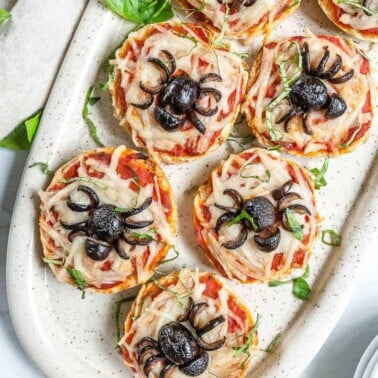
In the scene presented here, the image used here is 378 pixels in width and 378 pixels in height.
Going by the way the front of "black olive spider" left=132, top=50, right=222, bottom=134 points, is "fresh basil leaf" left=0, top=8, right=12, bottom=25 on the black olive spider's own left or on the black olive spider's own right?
on the black olive spider's own right

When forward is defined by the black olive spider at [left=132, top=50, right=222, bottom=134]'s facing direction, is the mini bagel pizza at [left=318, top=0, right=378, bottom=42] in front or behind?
behind

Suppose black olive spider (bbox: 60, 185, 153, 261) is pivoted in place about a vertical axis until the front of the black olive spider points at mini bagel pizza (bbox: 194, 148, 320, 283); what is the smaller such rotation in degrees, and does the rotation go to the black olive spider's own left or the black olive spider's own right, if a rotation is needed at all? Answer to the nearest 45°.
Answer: approximately 90° to the black olive spider's own left

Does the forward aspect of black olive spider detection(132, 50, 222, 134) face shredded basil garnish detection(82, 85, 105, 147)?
no

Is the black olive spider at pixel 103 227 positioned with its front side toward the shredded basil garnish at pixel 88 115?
no

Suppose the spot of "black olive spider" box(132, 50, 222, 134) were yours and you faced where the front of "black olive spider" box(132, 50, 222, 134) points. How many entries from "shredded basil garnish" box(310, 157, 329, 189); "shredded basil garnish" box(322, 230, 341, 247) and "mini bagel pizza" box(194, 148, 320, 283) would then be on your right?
0

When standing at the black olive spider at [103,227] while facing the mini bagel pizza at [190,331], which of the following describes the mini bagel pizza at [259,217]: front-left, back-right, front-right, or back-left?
front-left

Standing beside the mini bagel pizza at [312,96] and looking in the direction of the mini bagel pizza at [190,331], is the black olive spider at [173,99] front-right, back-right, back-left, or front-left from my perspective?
front-right

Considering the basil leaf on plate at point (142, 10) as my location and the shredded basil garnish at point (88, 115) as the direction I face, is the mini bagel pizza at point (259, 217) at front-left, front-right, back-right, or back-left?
front-left

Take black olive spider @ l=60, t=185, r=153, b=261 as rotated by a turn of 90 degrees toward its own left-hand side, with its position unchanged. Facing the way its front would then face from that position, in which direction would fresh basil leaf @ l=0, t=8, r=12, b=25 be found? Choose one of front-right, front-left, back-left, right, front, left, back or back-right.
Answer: back-left

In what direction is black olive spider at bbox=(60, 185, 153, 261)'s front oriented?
toward the camera

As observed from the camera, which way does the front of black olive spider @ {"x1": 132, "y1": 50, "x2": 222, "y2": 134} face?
facing the viewer and to the left of the viewer

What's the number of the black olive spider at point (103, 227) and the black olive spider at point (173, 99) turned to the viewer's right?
0

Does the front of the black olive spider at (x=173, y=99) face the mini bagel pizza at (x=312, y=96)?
no
